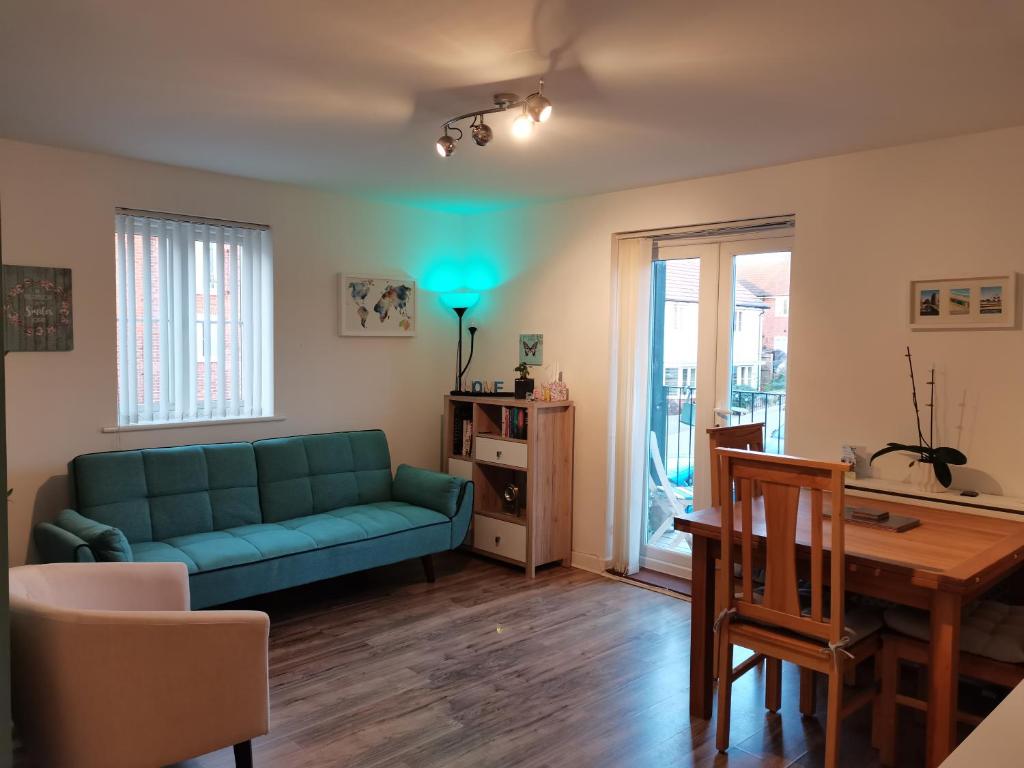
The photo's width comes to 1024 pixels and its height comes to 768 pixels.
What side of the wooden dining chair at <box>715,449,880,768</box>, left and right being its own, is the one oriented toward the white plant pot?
front

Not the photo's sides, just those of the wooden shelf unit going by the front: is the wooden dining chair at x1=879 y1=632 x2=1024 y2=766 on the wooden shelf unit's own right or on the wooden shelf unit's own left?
on the wooden shelf unit's own left

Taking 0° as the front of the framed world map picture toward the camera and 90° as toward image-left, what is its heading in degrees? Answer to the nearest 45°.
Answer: approximately 315°

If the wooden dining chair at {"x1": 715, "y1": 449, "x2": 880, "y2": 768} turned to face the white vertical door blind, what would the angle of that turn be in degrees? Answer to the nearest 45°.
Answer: approximately 90° to its left

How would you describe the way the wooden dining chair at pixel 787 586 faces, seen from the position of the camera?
facing away from the viewer and to the right of the viewer
